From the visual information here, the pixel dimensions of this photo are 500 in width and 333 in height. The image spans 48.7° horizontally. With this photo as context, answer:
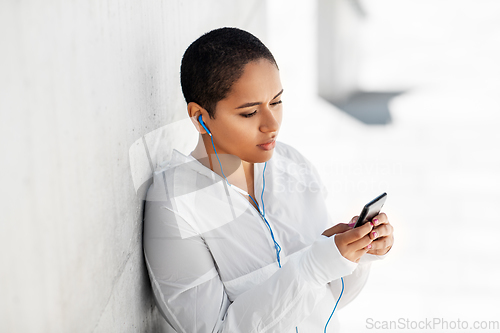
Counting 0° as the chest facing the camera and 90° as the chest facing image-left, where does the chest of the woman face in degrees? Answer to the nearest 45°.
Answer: approximately 315°
